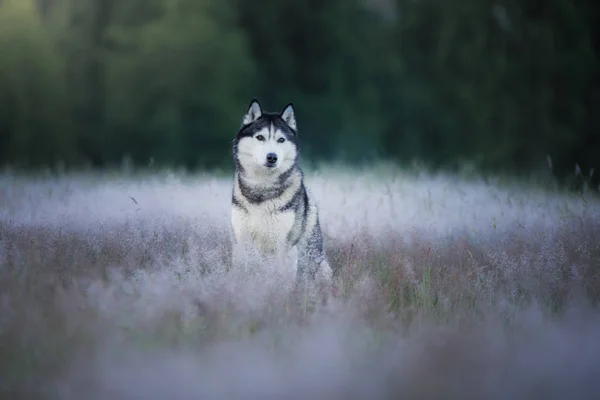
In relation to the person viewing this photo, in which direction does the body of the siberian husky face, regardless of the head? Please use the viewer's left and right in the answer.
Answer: facing the viewer and to the left of the viewer
